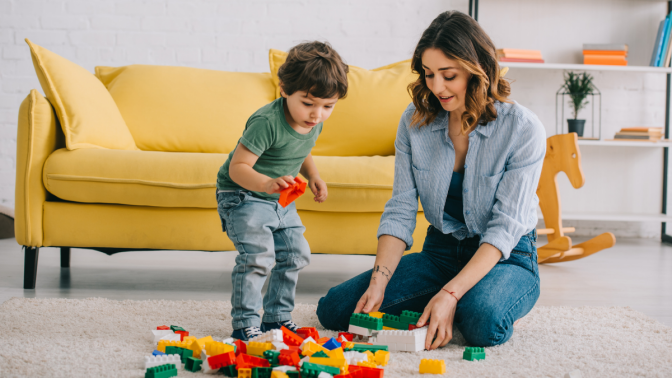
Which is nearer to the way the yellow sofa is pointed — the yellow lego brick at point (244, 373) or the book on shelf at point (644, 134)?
the yellow lego brick

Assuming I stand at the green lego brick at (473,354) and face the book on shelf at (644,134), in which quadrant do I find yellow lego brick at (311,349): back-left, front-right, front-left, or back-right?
back-left

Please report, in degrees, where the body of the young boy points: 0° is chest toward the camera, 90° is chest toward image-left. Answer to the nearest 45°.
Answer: approximately 315°

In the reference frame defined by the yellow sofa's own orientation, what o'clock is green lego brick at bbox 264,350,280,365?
The green lego brick is roughly at 11 o'clock from the yellow sofa.

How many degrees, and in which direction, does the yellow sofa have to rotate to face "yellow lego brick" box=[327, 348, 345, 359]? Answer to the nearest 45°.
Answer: approximately 45° to its left

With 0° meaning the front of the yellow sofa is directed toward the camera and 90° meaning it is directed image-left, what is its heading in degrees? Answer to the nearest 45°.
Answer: approximately 0°

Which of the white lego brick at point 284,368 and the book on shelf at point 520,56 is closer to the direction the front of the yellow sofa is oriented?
the white lego brick
